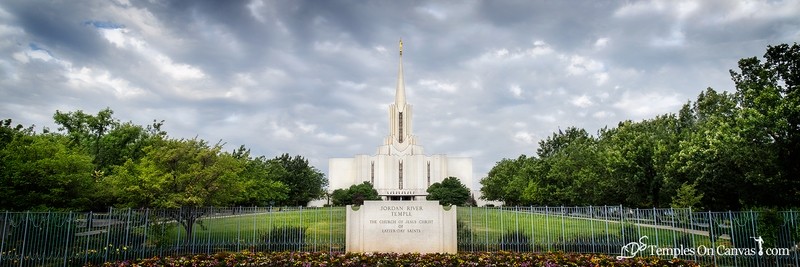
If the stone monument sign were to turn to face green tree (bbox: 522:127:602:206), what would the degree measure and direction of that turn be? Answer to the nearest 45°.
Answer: approximately 135° to its left

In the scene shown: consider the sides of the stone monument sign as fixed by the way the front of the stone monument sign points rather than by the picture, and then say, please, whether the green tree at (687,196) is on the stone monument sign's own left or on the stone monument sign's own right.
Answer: on the stone monument sign's own left

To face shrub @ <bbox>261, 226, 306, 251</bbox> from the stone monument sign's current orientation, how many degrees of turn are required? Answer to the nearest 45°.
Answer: approximately 90° to its right

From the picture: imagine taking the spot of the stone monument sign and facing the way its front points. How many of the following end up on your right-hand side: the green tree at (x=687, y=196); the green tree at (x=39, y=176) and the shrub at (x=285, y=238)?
2

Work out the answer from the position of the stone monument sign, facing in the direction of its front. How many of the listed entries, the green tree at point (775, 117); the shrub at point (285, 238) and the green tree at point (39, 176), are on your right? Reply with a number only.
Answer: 2

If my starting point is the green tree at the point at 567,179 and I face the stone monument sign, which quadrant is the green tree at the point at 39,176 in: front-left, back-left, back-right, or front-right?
front-right

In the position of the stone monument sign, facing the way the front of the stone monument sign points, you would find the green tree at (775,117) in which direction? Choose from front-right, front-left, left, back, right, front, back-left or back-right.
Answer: left

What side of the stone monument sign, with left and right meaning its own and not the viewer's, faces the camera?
front

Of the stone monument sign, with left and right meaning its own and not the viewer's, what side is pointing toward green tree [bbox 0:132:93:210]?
right
